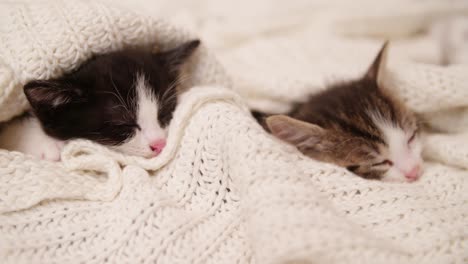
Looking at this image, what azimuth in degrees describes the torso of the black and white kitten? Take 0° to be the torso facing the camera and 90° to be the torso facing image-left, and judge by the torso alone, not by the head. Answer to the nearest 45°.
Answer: approximately 315°
